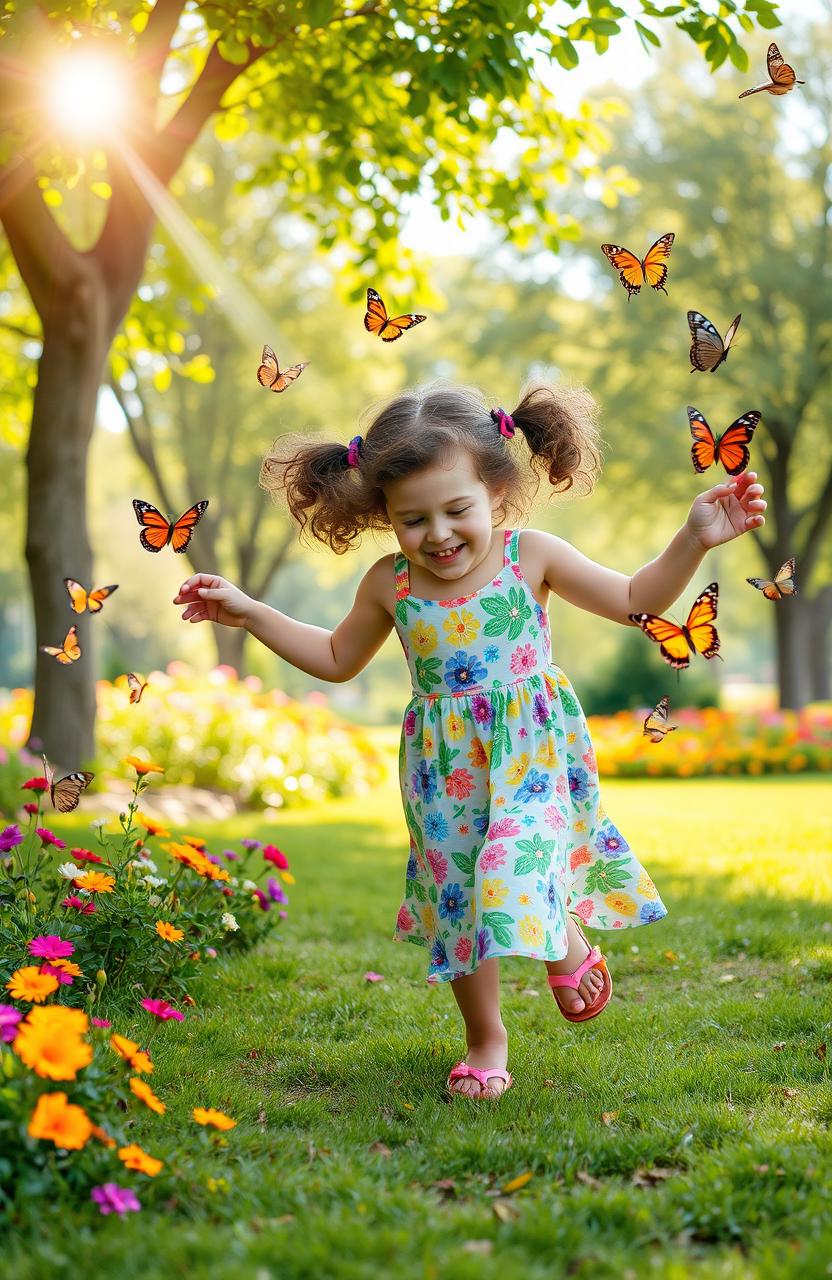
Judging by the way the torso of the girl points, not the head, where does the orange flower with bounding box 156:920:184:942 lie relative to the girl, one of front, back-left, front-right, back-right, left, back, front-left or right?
right

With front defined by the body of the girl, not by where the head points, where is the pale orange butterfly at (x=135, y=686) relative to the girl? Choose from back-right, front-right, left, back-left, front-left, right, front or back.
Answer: right

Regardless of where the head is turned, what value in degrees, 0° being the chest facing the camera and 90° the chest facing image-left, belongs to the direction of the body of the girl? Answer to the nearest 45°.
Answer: approximately 0°

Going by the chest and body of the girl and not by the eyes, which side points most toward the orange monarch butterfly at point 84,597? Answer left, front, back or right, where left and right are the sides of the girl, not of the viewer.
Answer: right

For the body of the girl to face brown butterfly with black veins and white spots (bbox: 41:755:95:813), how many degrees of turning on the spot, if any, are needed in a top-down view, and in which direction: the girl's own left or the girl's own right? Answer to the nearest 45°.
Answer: approximately 90° to the girl's own right

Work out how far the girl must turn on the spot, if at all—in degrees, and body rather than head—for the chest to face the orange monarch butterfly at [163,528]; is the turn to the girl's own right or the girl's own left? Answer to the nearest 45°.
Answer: approximately 90° to the girl's own right

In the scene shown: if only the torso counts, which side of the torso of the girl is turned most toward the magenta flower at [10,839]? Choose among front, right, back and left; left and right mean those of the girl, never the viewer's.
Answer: right

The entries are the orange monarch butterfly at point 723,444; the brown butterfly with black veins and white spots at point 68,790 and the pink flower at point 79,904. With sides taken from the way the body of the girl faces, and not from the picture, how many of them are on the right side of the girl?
2

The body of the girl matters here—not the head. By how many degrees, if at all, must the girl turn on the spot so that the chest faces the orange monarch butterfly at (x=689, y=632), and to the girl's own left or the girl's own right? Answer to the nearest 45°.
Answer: approximately 45° to the girl's own left

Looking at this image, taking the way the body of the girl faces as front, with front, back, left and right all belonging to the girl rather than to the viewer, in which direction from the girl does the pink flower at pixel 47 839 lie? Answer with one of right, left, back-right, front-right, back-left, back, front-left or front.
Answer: right
